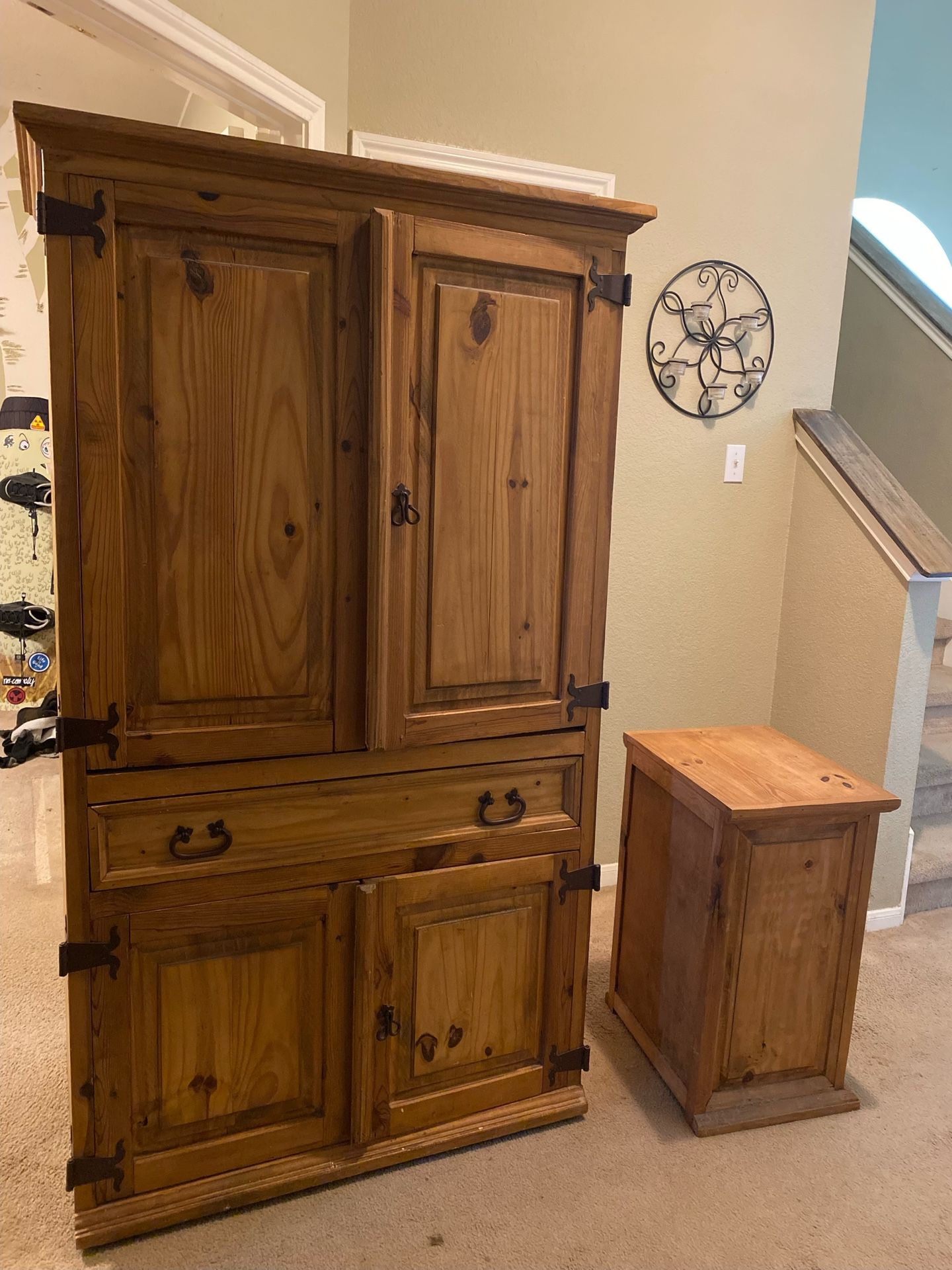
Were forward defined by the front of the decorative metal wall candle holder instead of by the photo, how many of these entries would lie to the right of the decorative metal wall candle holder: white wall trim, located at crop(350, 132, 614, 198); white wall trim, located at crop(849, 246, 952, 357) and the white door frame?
2

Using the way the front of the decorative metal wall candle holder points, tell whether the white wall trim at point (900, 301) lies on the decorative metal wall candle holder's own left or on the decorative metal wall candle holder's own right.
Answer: on the decorative metal wall candle holder's own left

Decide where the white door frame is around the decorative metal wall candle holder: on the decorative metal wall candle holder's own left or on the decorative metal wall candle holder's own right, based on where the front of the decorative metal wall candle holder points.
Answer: on the decorative metal wall candle holder's own right

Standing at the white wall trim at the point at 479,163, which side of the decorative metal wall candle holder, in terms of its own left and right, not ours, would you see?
right

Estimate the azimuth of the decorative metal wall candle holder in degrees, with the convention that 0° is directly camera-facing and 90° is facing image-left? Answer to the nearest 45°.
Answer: approximately 315°

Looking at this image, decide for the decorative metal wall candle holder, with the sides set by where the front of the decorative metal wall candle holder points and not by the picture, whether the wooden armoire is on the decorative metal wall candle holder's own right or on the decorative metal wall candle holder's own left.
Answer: on the decorative metal wall candle holder's own right
